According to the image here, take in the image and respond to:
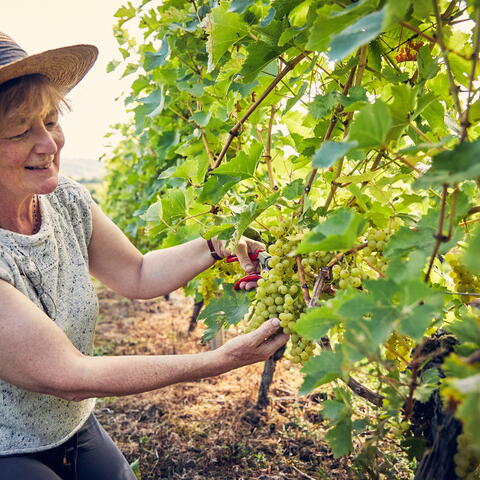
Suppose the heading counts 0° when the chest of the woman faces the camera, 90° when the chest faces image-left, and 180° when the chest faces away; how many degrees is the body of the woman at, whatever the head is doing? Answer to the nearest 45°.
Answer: approximately 315°

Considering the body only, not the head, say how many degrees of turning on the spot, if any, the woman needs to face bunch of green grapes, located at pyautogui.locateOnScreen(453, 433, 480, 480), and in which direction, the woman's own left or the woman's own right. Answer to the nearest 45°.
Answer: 0° — they already face it

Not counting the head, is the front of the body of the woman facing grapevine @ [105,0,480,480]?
yes
